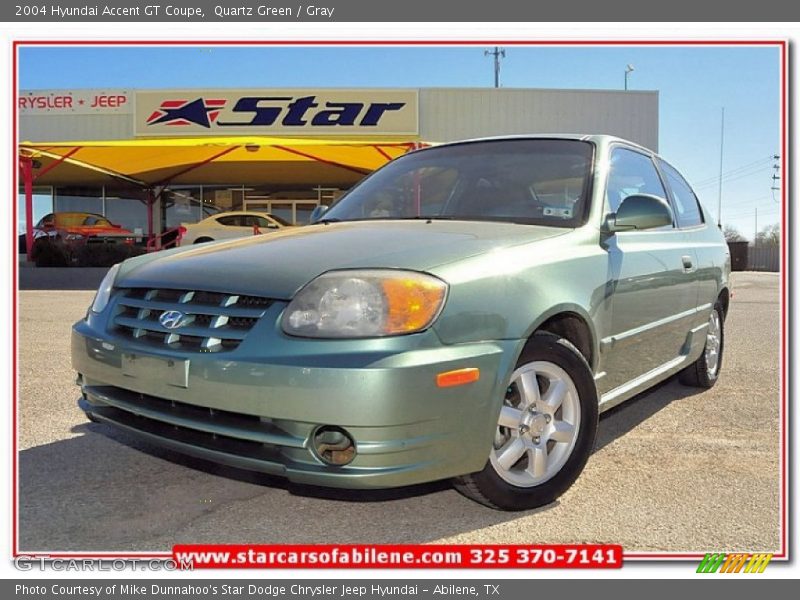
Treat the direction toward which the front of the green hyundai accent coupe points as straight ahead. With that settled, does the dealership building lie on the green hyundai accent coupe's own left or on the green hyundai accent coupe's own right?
on the green hyundai accent coupe's own right

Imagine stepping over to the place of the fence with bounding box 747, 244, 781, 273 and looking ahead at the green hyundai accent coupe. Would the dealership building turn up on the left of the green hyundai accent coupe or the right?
right

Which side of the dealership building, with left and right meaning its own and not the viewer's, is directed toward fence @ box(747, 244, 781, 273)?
left

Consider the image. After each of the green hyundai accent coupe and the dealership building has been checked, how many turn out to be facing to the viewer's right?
0

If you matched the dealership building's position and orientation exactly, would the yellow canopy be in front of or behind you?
in front

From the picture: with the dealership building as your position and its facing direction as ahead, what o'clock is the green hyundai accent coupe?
The green hyundai accent coupe is roughly at 12 o'clock from the dealership building.

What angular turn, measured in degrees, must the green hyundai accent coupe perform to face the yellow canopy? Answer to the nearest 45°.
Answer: approximately 135° to its right
